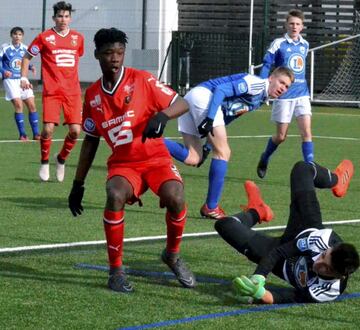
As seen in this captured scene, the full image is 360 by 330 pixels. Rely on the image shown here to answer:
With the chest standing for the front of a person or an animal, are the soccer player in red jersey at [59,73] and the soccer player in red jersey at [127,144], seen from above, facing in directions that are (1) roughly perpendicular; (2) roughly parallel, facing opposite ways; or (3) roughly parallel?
roughly parallel

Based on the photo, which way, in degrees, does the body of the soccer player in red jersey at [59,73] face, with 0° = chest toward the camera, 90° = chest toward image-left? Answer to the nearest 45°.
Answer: approximately 0°

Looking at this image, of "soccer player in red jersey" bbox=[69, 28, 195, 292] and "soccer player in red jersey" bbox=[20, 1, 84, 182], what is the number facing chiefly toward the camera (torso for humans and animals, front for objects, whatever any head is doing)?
2

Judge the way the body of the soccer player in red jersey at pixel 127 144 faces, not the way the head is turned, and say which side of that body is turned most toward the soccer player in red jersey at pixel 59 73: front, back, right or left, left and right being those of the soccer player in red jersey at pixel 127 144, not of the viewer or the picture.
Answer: back

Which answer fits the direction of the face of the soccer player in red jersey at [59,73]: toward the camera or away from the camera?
toward the camera

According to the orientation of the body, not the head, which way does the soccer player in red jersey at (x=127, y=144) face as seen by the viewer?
toward the camera

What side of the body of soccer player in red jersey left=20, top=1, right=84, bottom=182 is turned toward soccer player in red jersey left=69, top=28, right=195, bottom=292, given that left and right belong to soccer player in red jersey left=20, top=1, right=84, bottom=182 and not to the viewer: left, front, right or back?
front
